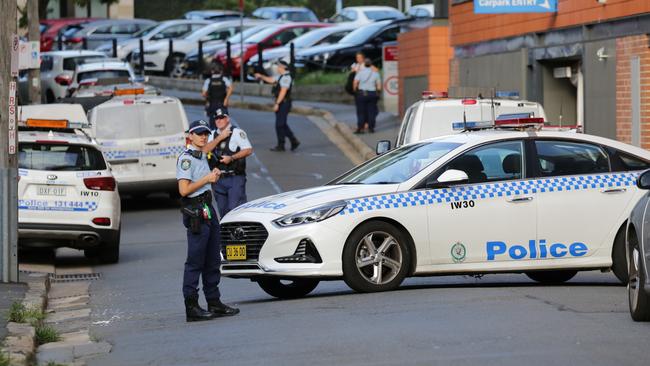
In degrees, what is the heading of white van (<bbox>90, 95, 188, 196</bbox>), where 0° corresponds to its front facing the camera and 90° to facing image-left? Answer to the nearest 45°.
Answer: approximately 180°

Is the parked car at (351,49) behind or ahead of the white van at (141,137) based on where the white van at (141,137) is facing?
ahead

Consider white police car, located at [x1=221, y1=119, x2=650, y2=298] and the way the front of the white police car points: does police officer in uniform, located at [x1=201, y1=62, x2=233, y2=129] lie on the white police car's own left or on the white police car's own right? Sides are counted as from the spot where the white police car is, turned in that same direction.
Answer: on the white police car's own right

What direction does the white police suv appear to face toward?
away from the camera

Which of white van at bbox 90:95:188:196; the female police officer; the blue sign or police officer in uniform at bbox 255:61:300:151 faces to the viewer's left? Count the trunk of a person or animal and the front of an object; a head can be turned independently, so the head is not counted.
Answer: the police officer in uniform

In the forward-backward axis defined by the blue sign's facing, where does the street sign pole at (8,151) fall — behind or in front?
in front

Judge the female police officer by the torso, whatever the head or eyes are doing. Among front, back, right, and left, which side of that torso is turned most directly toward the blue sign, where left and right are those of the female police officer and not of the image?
left

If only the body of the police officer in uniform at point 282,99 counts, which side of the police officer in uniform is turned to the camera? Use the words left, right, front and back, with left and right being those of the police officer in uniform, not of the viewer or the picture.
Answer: left
